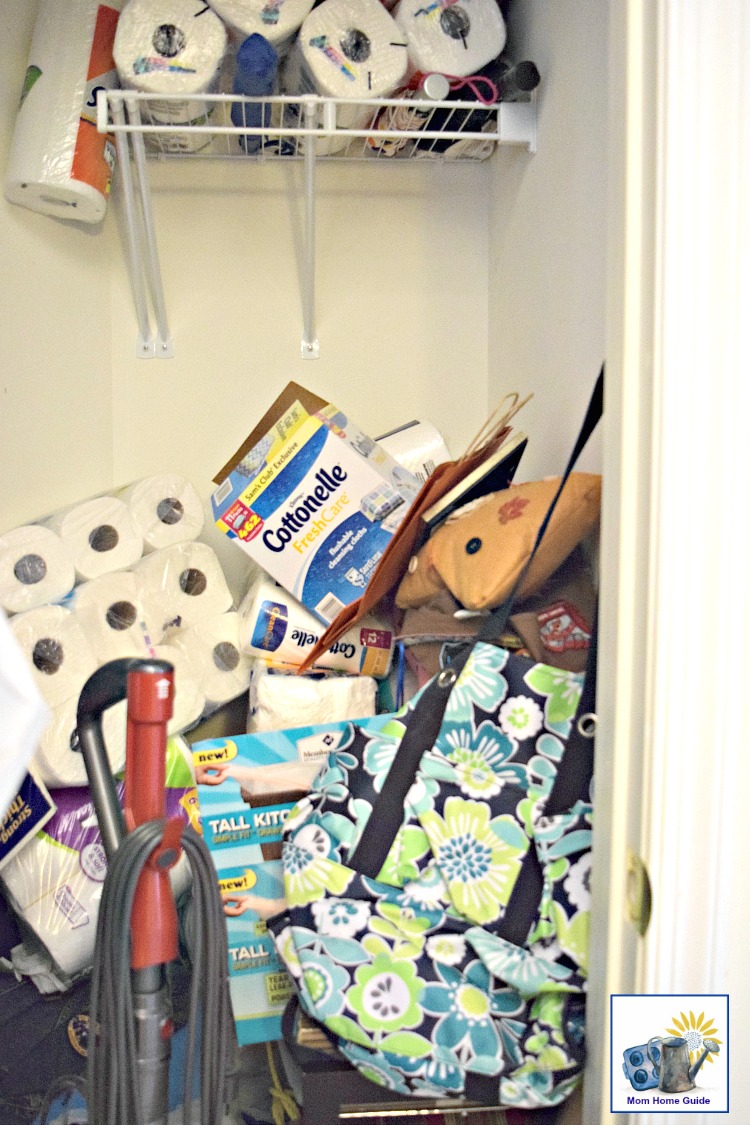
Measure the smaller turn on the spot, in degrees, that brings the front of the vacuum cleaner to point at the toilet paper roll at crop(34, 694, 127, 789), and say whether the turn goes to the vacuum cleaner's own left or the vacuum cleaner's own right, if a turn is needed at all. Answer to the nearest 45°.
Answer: approximately 90° to the vacuum cleaner's own left

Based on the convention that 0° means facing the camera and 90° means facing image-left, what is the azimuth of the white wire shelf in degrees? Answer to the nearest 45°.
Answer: approximately 0°

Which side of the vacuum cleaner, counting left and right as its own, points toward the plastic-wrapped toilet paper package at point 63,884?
left

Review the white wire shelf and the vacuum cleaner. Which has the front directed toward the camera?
the white wire shelf

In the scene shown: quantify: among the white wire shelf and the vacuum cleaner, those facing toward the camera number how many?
1
